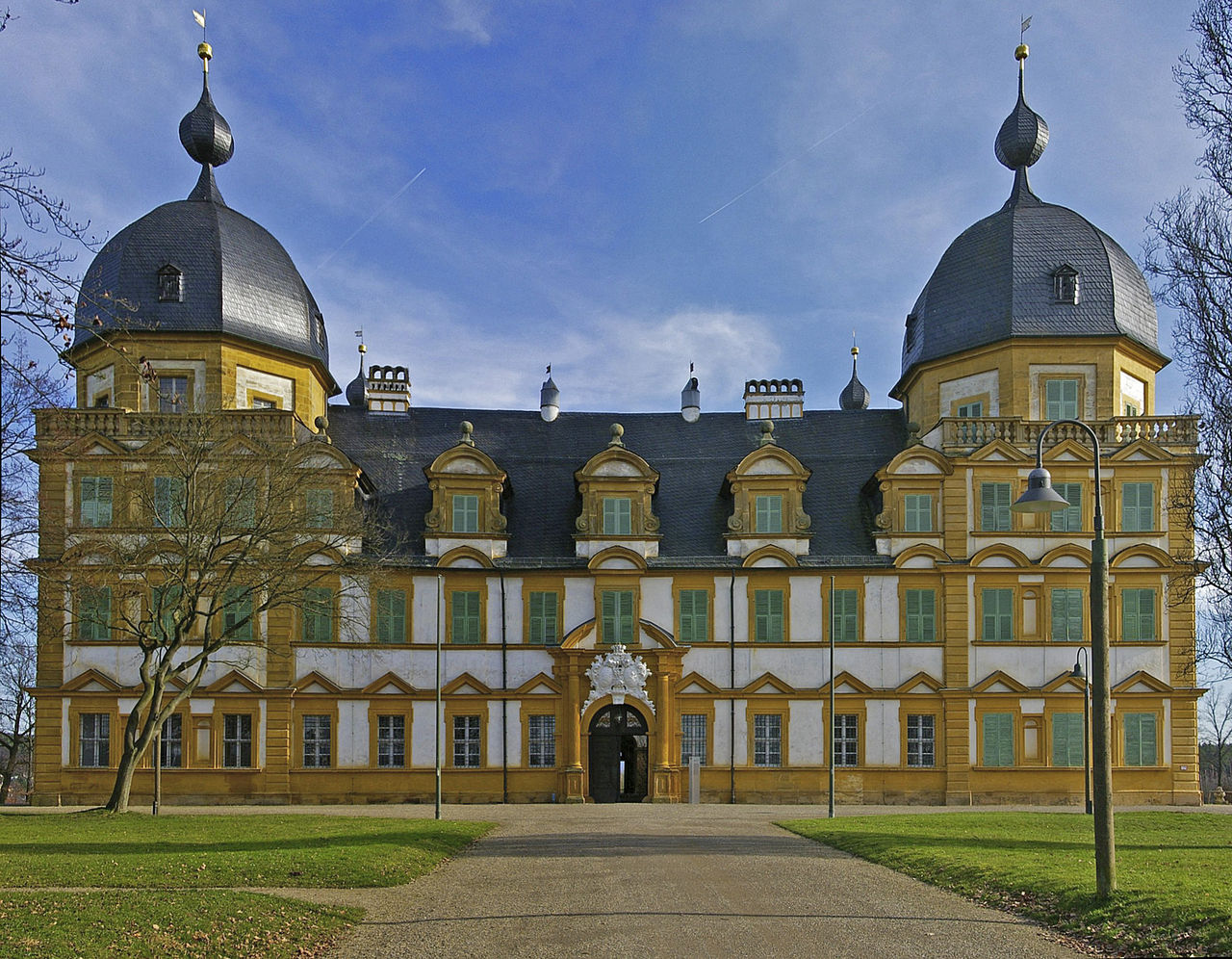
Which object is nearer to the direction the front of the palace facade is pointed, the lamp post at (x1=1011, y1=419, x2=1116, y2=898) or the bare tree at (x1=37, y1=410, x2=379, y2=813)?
the lamp post

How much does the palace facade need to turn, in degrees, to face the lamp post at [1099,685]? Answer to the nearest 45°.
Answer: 0° — it already faces it

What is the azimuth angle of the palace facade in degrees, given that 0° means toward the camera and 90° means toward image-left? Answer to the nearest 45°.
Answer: approximately 0°
